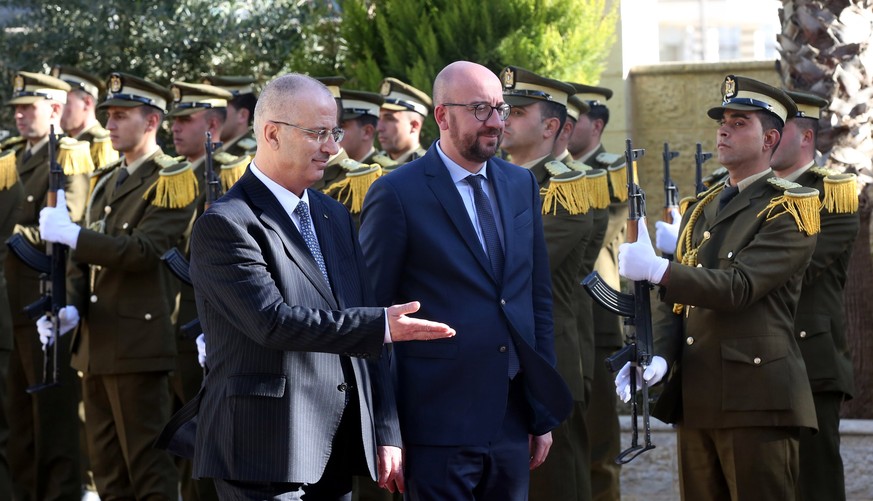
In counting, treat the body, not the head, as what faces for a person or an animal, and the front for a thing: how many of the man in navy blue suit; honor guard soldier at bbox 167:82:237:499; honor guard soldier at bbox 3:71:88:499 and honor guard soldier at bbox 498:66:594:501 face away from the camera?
0

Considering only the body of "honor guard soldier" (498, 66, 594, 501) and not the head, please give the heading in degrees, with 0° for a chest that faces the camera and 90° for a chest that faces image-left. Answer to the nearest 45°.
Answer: approximately 45°

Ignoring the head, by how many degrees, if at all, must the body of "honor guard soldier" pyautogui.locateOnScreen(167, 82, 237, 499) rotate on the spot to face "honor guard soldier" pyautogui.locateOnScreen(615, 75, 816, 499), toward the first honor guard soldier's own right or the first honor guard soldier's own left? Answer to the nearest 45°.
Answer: approximately 90° to the first honor guard soldier's own left

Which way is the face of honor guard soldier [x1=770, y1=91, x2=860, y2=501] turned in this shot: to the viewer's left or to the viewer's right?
to the viewer's left

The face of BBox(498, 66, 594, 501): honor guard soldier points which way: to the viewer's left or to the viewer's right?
to the viewer's left

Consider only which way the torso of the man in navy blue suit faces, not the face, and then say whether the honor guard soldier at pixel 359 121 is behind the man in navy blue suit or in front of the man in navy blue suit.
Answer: behind

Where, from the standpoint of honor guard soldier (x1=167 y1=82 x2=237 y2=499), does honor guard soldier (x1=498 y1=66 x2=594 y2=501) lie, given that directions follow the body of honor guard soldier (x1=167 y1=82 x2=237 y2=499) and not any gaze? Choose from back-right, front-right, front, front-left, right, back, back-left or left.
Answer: left

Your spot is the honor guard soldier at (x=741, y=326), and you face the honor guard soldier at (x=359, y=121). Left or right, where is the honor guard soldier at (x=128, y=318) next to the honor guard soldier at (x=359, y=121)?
left

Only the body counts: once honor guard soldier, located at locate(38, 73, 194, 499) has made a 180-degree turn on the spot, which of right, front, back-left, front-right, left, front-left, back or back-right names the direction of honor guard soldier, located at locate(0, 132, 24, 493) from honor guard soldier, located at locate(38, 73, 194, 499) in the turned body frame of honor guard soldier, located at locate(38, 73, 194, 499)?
left

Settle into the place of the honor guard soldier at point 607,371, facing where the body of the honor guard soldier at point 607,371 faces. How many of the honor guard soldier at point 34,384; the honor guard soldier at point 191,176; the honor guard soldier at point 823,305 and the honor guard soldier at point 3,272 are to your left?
1

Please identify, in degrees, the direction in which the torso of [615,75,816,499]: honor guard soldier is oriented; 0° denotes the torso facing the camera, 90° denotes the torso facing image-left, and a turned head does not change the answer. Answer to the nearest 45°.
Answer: approximately 45°

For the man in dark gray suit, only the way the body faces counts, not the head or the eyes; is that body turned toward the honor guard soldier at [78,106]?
no

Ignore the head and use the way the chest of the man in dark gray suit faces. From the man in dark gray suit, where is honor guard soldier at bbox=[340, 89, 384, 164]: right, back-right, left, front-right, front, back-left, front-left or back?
back-left

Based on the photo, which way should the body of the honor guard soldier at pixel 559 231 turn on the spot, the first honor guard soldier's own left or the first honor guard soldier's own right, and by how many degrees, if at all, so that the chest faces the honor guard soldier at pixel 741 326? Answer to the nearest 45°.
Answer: approximately 90° to the first honor guard soldier's own left

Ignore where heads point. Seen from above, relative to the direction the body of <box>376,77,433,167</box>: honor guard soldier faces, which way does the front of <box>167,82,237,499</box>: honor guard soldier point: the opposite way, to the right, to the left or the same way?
the same way

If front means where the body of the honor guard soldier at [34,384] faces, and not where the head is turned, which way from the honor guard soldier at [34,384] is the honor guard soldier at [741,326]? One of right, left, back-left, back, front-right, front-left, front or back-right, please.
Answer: left

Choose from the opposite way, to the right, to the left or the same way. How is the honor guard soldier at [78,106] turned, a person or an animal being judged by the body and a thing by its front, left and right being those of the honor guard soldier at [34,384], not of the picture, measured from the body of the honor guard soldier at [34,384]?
the same way

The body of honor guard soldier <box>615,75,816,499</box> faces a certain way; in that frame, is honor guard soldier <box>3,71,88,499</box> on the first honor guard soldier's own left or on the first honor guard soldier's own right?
on the first honor guard soldier's own right

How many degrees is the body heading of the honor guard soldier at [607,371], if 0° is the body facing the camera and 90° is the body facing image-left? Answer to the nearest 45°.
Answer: approximately 45°

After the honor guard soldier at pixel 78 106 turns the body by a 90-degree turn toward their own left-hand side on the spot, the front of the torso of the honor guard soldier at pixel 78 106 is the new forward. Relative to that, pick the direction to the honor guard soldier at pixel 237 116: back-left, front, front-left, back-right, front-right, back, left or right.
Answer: front

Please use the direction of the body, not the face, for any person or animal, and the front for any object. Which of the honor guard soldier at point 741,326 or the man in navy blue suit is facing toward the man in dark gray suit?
the honor guard soldier
